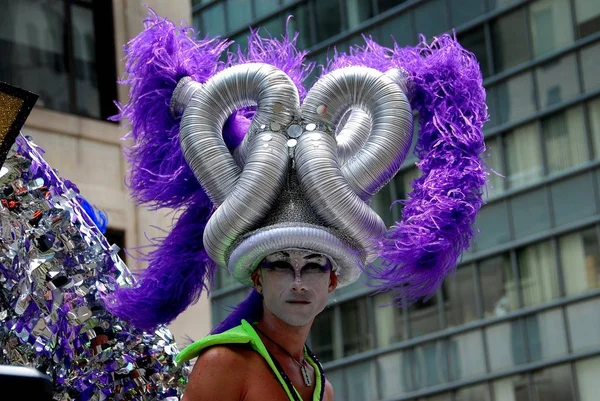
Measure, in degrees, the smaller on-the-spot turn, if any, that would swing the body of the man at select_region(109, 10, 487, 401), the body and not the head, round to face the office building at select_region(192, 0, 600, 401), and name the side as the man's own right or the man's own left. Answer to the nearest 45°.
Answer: approximately 135° to the man's own left

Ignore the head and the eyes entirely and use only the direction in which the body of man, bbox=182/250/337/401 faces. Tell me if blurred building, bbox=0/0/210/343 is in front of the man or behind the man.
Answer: behind

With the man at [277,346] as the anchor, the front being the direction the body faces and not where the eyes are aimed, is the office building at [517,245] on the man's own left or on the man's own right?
on the man's own left

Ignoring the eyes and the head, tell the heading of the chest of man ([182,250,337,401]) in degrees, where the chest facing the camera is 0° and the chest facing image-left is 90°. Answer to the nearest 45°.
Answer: approximately 315°

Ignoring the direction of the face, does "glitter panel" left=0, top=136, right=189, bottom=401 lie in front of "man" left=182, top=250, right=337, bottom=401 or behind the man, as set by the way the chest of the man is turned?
behind
